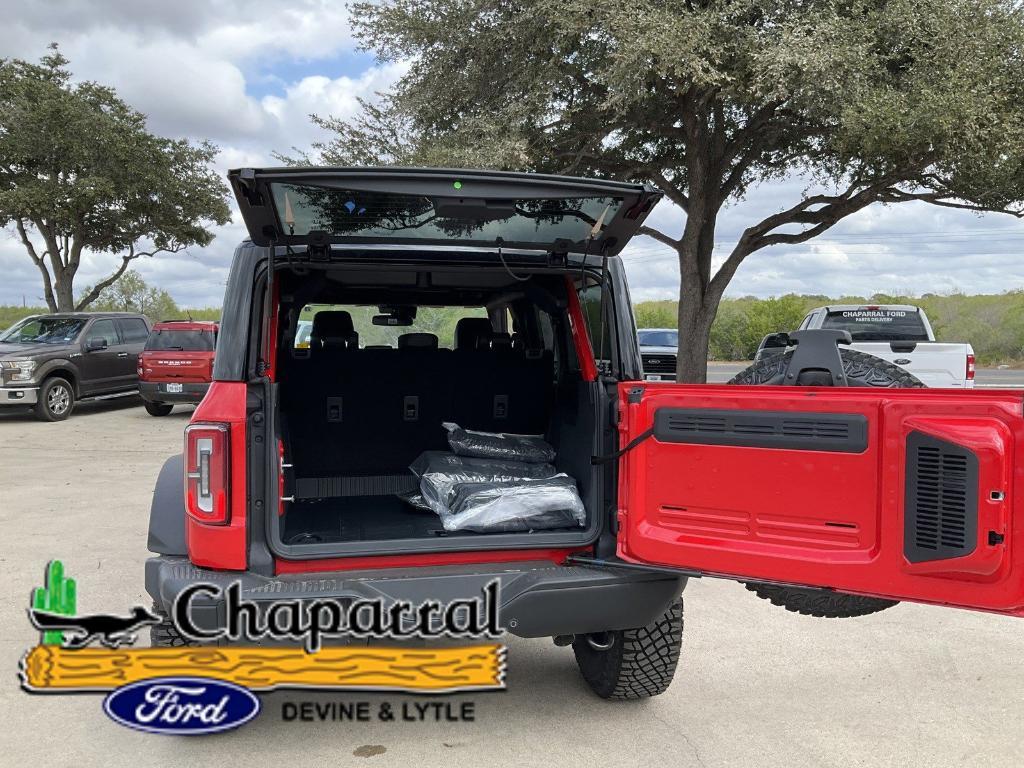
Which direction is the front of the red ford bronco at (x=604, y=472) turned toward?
away from the camera

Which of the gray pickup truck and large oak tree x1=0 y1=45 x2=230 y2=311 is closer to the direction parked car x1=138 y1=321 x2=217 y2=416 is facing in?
the large oak tree

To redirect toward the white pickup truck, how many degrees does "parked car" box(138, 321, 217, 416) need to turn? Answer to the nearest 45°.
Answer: approximately 135° to its right

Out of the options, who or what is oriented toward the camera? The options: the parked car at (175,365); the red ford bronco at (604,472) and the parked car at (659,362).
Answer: the parked car at (659,362)

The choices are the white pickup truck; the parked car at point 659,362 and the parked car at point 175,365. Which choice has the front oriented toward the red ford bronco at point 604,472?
the parked car at point 659,362

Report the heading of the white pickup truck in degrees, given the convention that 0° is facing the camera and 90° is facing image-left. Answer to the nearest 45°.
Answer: approximately 135°

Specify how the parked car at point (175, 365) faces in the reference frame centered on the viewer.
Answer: facing away from the viewer

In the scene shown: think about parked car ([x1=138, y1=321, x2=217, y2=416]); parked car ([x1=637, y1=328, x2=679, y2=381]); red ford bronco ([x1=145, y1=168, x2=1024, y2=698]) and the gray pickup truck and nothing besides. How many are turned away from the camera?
2

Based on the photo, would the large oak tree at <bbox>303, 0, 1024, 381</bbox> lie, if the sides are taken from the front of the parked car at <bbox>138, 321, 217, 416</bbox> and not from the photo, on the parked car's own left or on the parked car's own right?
on the parked car's own right

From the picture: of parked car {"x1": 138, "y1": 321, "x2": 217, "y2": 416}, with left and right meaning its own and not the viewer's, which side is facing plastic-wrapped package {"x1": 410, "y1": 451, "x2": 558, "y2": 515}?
back

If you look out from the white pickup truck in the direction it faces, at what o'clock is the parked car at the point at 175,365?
The parked car is roughly at 10 o'clock from the white pickup truck.

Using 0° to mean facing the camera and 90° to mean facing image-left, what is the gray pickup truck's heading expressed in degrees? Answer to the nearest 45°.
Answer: approximately 45°

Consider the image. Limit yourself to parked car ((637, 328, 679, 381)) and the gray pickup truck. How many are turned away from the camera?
0

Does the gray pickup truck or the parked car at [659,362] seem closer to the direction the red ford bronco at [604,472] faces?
the parked car

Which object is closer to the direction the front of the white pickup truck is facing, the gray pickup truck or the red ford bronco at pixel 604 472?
the gray pickup truck

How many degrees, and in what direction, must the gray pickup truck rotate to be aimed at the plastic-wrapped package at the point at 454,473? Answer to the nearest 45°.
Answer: approximately 45° to its left
